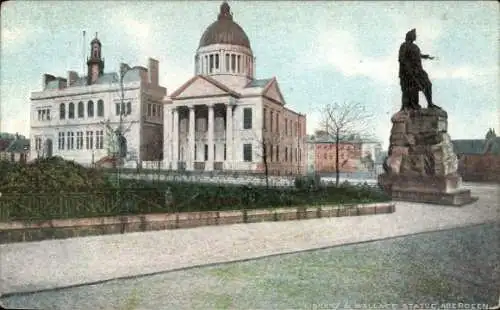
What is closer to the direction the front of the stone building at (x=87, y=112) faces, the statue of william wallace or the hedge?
the hedge

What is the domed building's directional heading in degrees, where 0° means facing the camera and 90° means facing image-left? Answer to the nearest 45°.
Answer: approximately 45°

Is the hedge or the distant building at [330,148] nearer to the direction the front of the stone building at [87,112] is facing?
the hedge

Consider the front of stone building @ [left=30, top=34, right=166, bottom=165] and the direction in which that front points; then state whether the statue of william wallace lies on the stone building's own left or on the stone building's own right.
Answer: on the stone building's own left

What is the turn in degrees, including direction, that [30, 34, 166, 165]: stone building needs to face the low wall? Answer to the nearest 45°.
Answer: approximately 45° to its left

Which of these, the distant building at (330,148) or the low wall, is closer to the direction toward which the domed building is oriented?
the low wall

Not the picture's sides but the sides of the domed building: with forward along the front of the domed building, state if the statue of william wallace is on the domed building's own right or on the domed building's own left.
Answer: on the domed building's own left
